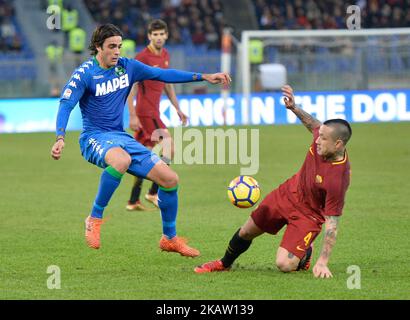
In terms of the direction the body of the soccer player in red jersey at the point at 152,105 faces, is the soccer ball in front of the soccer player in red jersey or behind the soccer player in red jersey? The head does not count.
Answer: in front

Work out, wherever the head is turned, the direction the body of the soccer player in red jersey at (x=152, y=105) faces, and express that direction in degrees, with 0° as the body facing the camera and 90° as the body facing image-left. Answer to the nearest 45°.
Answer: approximately 315°

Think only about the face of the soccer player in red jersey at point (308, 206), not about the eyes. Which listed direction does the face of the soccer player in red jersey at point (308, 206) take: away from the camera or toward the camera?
toward the camera

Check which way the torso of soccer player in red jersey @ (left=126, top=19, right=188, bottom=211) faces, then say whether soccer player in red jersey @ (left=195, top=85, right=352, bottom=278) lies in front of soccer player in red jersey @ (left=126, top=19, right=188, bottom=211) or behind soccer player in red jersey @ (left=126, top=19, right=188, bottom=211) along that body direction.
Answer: in front
